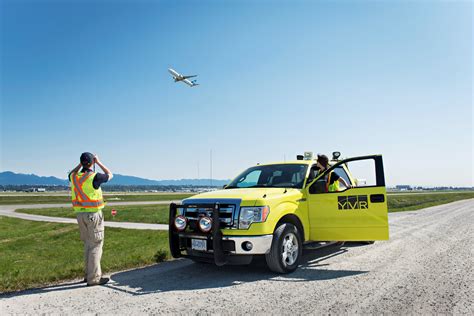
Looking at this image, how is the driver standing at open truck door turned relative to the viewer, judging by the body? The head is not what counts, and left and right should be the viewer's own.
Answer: facing the viewer and to the left of the viewer

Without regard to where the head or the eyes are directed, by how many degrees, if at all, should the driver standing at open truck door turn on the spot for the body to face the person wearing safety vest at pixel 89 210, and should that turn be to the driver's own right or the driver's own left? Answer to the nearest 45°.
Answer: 0° — they already face them

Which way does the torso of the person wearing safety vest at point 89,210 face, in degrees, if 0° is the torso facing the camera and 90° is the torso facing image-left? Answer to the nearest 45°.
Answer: approximately 225°

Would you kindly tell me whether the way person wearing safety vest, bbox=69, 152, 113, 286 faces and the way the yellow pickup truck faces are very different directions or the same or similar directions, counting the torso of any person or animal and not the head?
very different directions

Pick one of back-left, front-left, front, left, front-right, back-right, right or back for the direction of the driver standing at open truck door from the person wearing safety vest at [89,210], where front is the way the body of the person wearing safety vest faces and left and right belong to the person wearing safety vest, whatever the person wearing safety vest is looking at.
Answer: front-right

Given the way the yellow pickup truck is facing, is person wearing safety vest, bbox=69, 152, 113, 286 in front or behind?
in front
